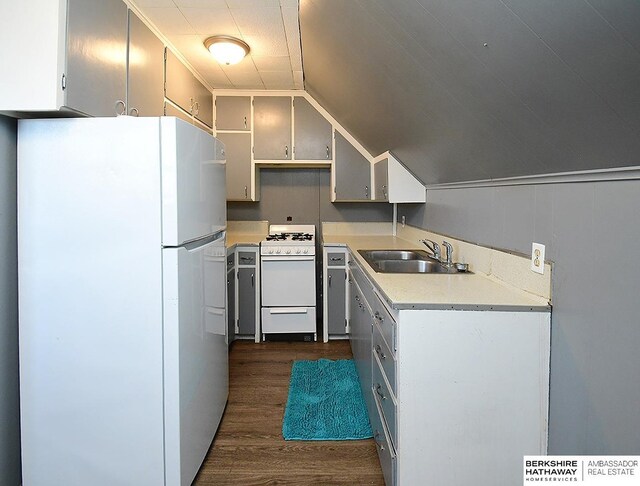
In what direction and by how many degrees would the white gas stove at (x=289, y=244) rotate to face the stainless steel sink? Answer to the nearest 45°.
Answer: approximately 45° to its left

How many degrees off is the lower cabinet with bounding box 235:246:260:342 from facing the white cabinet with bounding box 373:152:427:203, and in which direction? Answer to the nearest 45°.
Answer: approximately 45° to its left

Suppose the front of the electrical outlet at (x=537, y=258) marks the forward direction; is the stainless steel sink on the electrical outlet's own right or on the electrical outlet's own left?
on the electrical outlet's own right

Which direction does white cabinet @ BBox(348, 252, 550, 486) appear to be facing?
to the viewer's left

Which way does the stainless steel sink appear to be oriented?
to the viewer's left
